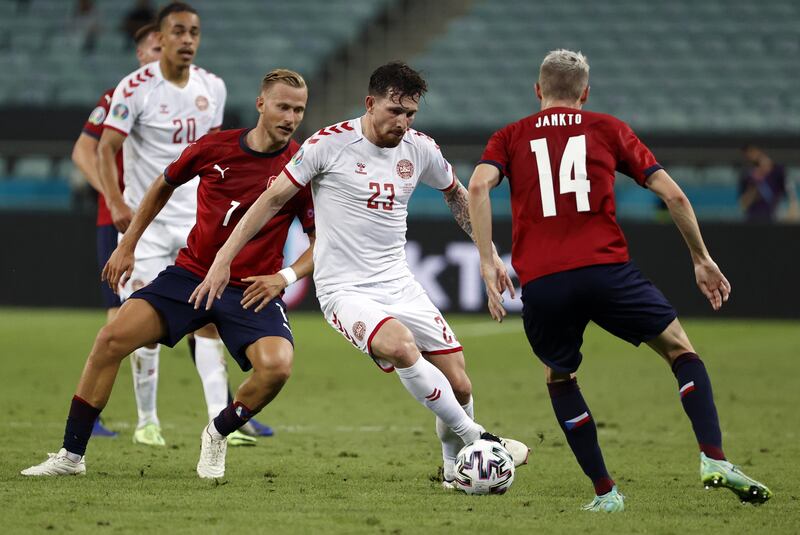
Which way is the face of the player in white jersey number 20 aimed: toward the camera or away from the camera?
toward the camera

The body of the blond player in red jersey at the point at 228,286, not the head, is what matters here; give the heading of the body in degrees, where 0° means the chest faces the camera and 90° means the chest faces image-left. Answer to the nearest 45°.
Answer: approximately 0°

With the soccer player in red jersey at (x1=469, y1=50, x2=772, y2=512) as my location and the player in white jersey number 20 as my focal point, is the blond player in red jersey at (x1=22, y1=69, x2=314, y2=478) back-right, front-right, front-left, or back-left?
front-left

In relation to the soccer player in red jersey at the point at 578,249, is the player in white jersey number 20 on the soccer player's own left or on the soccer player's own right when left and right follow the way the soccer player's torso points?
on the soccer player's own left

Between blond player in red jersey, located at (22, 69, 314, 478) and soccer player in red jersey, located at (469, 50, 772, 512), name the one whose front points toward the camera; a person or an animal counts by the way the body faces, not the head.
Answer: the blond player in red jersey

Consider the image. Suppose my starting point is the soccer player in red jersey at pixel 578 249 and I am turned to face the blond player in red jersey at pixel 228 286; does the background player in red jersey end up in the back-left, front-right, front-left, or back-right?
front-right

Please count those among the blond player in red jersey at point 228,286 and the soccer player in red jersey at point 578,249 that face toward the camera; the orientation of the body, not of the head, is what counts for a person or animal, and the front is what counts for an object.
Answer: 1

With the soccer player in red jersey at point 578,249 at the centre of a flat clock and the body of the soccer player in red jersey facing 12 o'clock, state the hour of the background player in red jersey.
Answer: The background player in red jersey is roughly at 10 o'clock from the soccer player in red jersey.

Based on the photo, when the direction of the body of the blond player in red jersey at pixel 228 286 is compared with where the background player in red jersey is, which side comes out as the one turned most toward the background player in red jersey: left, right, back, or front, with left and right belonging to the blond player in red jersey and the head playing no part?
back

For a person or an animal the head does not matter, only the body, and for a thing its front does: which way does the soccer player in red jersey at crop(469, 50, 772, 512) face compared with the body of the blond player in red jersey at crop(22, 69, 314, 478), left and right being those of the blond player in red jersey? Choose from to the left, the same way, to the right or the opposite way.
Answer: the opposite way

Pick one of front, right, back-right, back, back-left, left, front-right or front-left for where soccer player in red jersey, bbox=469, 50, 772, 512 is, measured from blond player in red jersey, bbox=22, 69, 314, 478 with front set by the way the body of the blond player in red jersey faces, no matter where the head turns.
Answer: front-left

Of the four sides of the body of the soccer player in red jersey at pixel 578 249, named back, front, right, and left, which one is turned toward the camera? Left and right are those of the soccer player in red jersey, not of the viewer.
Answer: back

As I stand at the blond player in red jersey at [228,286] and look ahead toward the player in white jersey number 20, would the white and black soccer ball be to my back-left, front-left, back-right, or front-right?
back-right

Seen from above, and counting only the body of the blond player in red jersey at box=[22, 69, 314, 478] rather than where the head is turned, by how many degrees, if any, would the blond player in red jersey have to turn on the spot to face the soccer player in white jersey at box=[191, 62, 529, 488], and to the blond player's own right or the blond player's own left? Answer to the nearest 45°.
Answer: approximately 90° to the blond player's own left

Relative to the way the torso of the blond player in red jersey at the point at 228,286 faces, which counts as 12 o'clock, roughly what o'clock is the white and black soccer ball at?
The white and black soccer ball is roughly at 10 o'clock from the blond player in red jersey.
